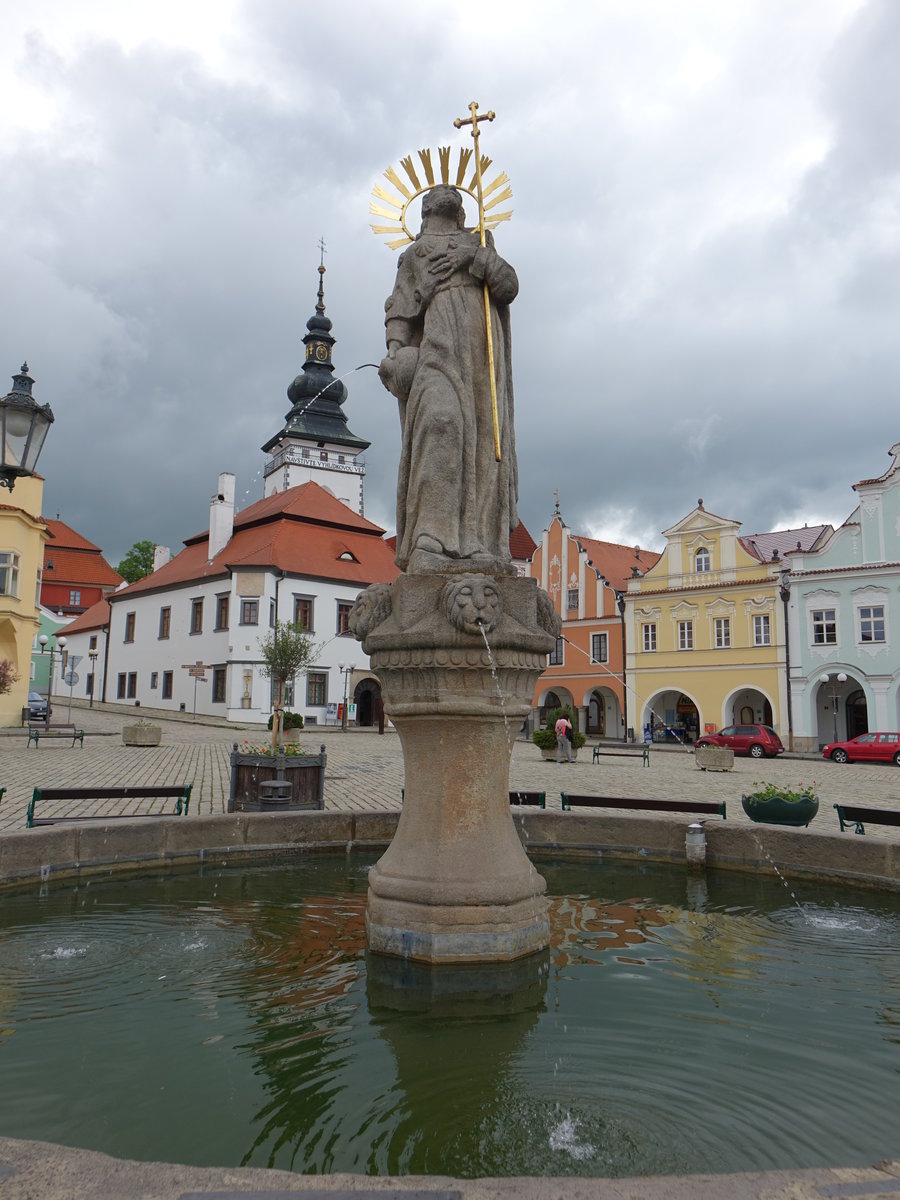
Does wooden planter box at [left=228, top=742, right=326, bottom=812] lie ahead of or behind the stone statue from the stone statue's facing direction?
behind

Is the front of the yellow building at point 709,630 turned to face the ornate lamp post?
yes

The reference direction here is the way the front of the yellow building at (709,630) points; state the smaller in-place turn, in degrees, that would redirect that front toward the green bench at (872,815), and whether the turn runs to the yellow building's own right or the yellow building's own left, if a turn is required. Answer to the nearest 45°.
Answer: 0° — it already faces it

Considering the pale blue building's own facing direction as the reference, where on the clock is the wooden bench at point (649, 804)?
The wooden bench is roughly at 12 o'clock from the pale blue building.

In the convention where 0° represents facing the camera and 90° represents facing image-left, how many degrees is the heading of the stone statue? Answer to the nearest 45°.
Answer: approximately 0°

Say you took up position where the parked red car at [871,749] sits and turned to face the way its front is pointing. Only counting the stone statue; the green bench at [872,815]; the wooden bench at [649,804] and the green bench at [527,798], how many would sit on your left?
4

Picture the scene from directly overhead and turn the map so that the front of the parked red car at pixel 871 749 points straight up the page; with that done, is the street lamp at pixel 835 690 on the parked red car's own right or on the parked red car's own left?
on the parked red car's own right

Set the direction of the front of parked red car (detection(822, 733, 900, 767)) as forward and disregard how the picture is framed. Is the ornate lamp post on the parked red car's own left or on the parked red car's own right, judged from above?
on the parked red car's own left

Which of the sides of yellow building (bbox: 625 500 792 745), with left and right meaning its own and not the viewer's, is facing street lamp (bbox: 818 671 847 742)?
left

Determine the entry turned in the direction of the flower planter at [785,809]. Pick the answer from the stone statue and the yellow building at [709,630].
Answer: the yellow building

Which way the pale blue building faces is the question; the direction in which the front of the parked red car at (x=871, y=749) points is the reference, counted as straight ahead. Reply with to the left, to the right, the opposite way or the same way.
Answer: to the left

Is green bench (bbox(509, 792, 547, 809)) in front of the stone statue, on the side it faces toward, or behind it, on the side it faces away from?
behind
